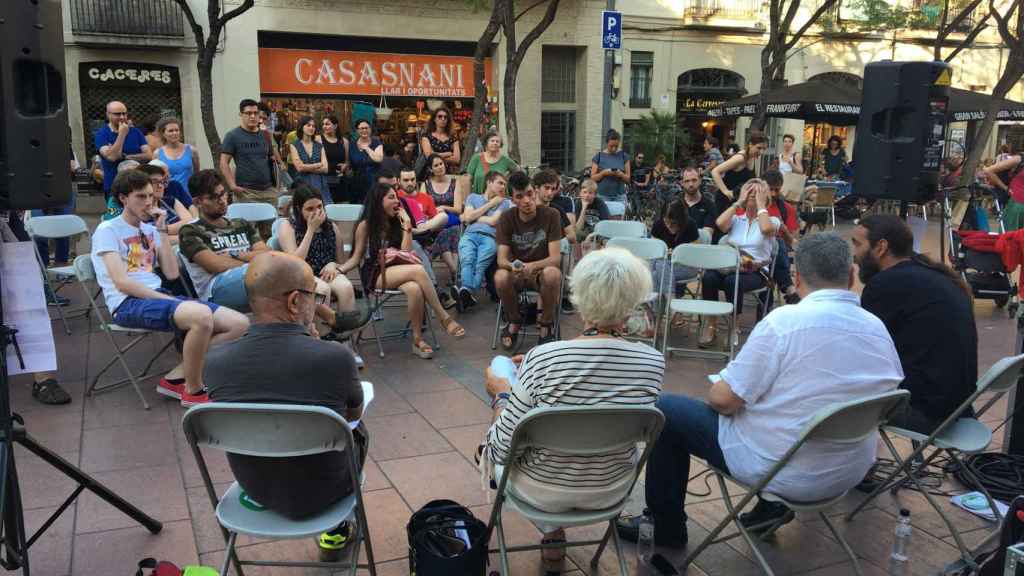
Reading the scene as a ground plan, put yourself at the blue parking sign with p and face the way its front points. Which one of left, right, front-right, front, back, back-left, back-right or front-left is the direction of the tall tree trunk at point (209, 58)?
right

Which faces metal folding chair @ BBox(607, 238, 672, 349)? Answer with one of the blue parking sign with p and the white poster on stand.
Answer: the blue parking sign with p

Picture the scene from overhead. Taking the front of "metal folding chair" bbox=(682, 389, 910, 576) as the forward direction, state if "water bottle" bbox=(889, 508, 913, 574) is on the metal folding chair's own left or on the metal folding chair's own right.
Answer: on the metal folding chair's own right

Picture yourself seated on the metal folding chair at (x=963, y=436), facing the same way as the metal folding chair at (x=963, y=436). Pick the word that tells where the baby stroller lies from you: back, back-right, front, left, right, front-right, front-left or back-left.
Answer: front-right

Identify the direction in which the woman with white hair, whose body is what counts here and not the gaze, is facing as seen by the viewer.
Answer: away from the camera

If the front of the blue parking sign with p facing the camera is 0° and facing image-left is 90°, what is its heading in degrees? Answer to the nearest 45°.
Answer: approximately 0°

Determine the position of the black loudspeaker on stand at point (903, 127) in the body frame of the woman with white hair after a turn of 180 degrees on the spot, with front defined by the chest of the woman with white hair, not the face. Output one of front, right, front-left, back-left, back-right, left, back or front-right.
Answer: back-left

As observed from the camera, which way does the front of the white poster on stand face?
facing the viewer

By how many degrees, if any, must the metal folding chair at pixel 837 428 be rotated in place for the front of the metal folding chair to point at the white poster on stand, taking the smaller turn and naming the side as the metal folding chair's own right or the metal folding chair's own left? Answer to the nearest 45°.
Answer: approximately 45° to the metal folding chair's own left

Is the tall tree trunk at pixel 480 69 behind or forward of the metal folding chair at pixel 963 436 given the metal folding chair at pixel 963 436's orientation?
forward

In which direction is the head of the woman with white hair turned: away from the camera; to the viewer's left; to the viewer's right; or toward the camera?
away from the camera

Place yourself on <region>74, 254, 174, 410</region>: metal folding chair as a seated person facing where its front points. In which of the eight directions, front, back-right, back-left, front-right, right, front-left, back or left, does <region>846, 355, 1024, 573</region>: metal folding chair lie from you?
front-right

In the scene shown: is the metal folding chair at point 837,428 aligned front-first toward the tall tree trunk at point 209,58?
yes

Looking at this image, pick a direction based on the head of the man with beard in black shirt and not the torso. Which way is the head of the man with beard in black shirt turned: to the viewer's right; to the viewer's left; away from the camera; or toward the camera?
to the viewer's left

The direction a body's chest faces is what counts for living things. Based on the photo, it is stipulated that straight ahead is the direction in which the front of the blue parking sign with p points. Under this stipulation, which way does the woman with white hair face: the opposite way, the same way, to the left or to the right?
the opposite way
